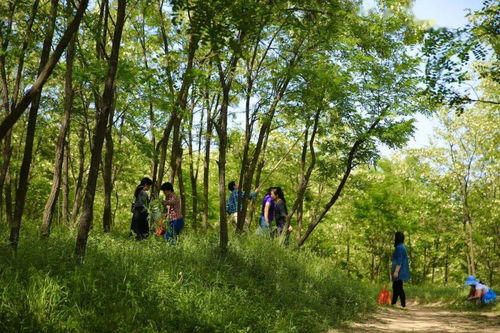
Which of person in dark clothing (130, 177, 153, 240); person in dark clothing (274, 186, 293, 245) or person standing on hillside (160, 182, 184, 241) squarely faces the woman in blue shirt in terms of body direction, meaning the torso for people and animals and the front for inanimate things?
person in dark clothing (130, 177, 153, 240)

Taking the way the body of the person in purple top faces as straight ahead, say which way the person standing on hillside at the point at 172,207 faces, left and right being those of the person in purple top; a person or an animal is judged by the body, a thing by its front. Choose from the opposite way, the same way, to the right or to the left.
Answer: the opposite way

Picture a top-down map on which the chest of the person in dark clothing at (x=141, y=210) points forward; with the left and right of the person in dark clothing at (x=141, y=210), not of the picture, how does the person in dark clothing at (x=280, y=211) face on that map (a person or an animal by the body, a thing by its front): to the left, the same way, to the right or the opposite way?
the opposite way

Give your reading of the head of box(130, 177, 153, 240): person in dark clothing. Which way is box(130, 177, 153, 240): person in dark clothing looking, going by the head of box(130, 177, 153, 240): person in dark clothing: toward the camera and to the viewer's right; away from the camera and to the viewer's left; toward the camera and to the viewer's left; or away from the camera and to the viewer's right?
toward the camera and to the viewer's right

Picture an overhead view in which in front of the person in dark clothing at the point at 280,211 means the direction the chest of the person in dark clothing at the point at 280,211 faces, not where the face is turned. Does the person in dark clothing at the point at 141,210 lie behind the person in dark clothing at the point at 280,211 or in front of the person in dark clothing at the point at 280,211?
in front

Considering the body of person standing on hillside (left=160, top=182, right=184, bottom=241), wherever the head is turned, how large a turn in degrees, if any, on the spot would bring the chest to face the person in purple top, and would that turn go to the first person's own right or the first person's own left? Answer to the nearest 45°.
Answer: approximately 135° to the first person's own right

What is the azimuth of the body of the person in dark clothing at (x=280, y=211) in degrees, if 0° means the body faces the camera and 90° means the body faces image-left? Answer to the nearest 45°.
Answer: approximately 90°

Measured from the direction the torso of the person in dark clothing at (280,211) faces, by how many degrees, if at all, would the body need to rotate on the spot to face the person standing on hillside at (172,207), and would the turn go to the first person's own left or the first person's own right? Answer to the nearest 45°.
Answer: approximately 45° to the first person's own left

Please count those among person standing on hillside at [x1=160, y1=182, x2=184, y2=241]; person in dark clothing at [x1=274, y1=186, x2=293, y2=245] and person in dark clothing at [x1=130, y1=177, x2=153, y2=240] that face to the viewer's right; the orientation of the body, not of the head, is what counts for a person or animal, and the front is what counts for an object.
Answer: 1

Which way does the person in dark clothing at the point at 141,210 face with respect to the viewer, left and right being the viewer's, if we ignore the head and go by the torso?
facing to the right of the viewer

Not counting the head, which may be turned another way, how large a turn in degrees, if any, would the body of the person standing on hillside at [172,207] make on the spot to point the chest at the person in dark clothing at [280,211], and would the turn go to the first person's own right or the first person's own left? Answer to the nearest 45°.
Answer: approximately 135° to the first person's own right

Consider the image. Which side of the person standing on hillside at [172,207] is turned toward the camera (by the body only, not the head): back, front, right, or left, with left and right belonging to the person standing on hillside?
left

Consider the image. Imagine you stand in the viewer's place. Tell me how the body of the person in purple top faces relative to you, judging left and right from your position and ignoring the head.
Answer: facing to the right of the viewer

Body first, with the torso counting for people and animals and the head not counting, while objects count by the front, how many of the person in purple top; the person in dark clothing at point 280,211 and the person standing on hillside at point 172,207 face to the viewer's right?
1
